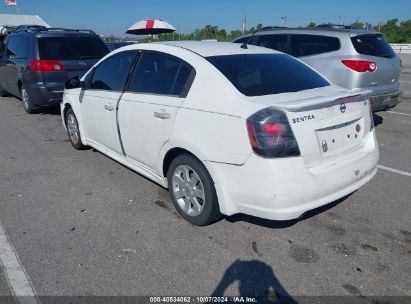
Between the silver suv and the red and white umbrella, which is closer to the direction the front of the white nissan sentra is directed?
the red and white umbrella

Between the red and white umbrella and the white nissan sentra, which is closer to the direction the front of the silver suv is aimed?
the red and white umbrella

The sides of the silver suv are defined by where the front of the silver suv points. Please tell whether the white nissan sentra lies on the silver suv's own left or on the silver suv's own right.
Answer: on the silver suv's own left

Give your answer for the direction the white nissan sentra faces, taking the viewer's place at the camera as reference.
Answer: facing away from the viewer and to the left of the viewer

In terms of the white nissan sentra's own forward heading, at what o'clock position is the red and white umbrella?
The red and white umbrella is roughly at 1 o'clock from the white nissan sentra.

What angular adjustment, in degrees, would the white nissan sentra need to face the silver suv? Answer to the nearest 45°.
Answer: approximately 90° to its right

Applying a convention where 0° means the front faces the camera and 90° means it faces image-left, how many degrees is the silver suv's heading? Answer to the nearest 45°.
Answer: approximately 135°
